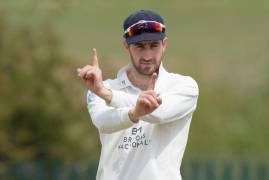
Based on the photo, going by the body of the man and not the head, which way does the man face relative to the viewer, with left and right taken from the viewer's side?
facing the viewer
